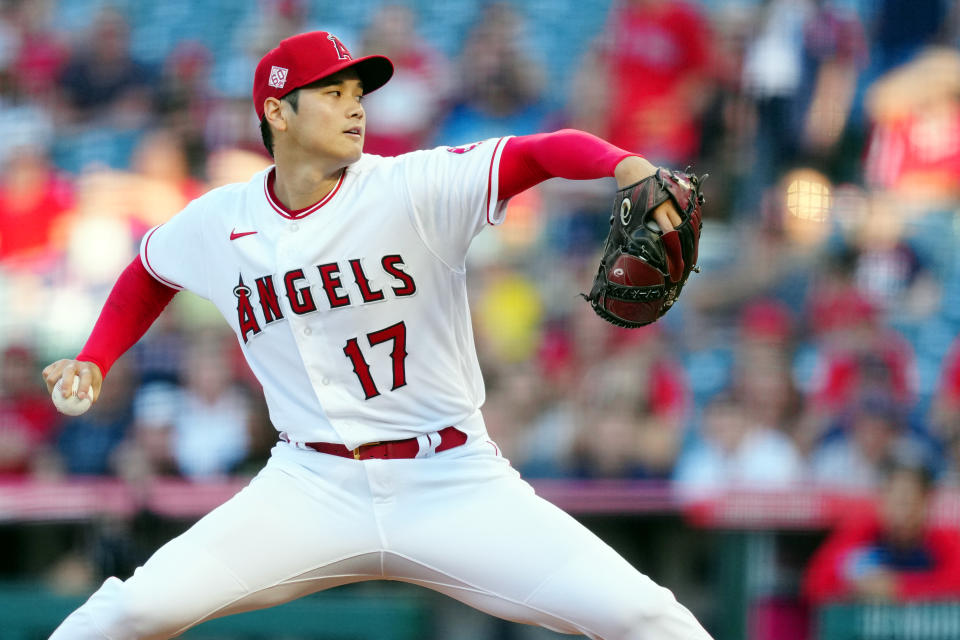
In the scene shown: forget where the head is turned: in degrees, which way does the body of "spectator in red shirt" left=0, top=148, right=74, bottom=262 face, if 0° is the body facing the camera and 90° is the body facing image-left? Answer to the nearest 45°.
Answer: approximately 0°

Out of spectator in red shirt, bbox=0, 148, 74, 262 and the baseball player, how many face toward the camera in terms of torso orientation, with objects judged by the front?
2

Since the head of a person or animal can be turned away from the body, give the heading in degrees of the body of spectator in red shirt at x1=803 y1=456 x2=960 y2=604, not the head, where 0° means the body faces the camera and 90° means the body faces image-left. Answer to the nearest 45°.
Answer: approximately 0°

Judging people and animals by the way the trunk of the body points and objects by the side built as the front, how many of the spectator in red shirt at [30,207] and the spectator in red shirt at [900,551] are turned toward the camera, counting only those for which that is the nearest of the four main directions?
2

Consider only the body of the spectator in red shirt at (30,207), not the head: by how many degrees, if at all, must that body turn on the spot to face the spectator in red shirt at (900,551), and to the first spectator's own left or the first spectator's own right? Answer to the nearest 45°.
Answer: approximately 45° to the first spectator's own left

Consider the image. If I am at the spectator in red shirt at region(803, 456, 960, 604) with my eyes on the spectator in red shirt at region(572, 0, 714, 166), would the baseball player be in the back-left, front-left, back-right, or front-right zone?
back-left

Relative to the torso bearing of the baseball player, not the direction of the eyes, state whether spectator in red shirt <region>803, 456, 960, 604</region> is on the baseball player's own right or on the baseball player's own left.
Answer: on the baseball player's own left

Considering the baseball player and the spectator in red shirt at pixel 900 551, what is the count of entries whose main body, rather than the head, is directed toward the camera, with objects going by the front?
2
